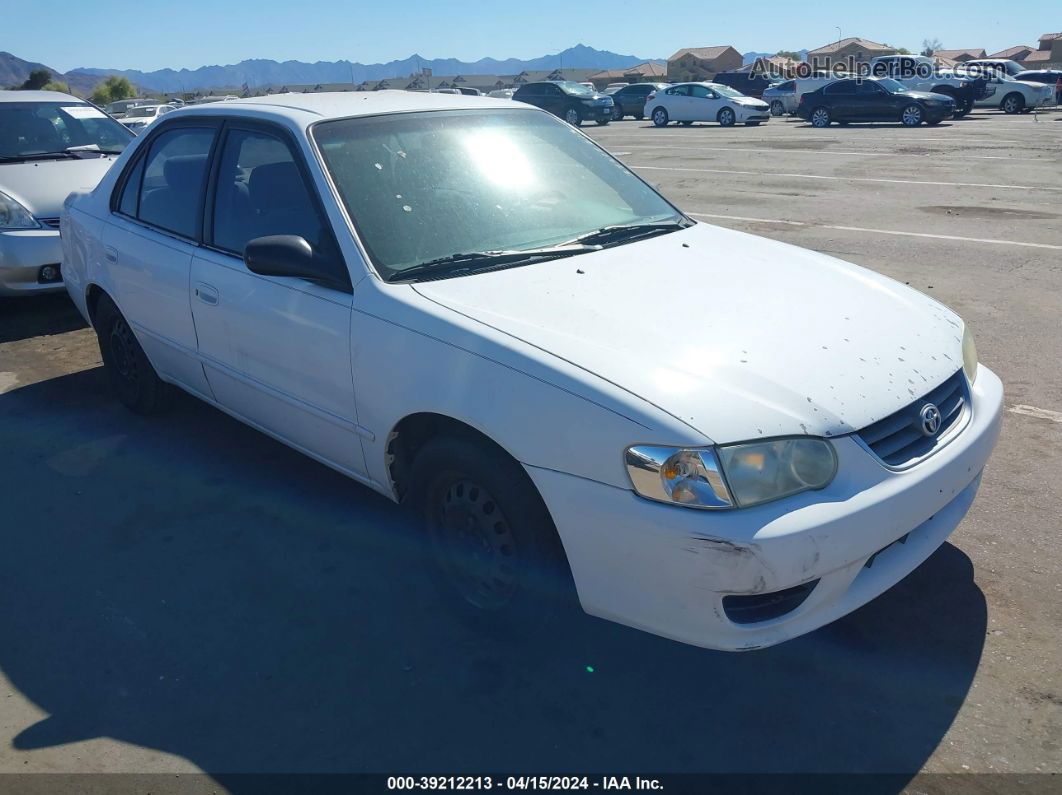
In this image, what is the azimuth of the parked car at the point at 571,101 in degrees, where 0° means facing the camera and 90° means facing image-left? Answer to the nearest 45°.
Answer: approximately 315°

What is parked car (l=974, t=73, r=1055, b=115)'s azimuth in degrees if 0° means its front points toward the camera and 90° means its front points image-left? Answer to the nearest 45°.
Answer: approximately 315°

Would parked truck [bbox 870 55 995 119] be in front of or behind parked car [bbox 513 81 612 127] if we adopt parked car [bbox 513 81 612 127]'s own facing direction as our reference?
in front

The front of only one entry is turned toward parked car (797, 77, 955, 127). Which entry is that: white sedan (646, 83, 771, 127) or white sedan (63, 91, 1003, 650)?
white sedan (646, 83, 771, 127)

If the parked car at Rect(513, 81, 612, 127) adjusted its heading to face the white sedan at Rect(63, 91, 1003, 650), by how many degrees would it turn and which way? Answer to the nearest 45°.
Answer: approximately 45° to its right

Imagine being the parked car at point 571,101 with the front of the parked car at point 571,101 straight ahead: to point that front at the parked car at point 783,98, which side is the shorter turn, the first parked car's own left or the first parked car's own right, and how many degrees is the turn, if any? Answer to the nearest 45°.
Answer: approximately 45° to the first parked car's own left

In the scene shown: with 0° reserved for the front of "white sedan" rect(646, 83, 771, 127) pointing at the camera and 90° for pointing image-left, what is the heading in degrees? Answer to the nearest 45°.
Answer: approximately 315°

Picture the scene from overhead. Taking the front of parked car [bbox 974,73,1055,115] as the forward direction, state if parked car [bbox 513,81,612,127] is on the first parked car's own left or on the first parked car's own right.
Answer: on the first parked car's own right

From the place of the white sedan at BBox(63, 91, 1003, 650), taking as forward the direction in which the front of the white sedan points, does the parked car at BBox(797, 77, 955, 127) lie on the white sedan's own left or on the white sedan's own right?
on the white sedan's own left

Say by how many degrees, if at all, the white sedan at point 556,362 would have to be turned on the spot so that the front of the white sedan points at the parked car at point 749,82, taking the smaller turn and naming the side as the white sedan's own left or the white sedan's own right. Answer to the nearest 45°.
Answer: approximately 135° to the white sedan's own left

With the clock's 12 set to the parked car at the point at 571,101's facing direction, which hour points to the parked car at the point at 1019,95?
the parked car at the point at 1019,95 is roughly at 11 o'clock from the parked car at the point at 571,101.

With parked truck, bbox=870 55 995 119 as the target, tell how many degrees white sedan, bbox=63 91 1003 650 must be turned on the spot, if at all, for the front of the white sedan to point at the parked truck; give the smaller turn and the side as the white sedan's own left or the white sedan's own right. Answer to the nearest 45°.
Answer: approximately 90° to the white sedan's own left

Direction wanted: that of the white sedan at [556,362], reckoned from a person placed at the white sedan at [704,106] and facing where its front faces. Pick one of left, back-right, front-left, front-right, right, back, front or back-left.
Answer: front-right

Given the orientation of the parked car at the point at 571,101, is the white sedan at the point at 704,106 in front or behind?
in front
